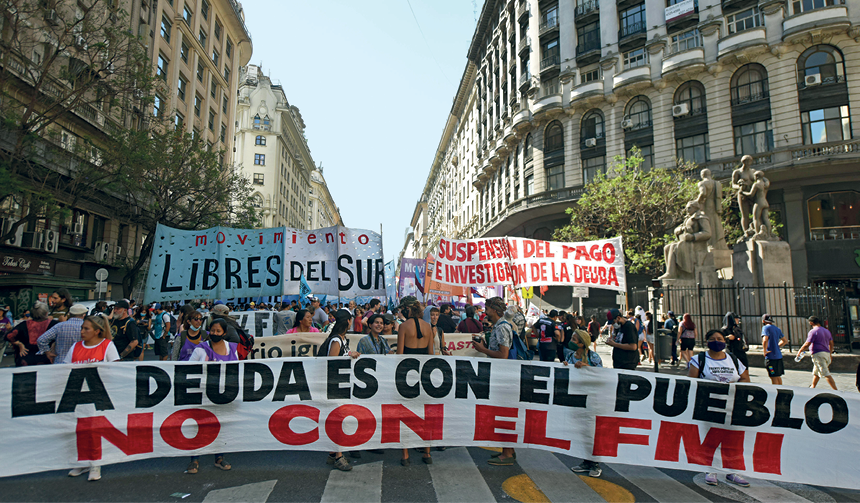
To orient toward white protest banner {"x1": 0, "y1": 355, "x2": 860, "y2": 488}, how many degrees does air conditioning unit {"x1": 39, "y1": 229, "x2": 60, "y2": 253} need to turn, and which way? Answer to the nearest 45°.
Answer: approximately 45° to its right

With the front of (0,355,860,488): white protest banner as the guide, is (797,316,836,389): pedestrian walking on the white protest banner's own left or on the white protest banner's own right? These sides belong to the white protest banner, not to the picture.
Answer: on the white protest banner's own left

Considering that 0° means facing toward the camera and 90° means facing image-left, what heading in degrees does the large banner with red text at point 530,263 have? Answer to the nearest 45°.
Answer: approximately 0°

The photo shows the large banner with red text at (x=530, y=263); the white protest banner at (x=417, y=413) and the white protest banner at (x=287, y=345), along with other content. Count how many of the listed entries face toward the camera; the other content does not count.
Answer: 3

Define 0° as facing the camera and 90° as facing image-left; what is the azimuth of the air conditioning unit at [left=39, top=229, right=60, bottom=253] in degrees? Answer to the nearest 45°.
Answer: approximately 315°

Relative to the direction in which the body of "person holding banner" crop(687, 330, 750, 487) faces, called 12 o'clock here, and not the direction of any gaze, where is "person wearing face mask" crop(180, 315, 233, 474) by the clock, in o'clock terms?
The person wearing face mask is roughly at 2 o'clock from the person holding banner.

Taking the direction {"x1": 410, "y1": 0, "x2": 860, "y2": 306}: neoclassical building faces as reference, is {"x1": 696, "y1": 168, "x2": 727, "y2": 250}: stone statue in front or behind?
in front

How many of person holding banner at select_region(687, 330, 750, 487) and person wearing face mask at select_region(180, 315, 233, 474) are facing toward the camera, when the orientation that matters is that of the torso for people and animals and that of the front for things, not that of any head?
2

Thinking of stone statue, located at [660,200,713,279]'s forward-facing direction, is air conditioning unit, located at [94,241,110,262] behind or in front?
in front

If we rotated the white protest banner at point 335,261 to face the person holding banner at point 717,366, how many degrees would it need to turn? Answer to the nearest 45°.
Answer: approximately 45° to its left

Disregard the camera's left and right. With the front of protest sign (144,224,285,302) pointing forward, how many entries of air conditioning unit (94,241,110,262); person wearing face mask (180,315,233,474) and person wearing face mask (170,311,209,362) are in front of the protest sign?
2

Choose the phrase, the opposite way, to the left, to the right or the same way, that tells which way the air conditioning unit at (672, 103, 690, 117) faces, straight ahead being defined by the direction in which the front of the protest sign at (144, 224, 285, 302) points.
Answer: to the right

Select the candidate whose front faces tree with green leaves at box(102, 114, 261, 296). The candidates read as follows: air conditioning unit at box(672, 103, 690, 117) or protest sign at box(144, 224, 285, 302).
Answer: the air conditioning unit

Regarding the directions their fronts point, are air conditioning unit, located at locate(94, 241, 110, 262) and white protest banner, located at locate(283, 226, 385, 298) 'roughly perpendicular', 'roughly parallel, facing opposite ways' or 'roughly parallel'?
roughly perpendicular

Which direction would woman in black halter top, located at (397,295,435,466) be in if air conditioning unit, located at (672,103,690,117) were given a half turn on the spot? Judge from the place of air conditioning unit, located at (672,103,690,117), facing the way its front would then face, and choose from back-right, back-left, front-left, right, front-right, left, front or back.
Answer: back-right
